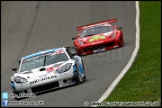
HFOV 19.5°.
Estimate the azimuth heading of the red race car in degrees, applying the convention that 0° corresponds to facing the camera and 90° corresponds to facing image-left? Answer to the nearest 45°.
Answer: approximately 0°

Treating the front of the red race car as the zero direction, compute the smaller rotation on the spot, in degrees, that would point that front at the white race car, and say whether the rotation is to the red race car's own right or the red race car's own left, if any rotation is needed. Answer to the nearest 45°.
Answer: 0° — it already faces it
